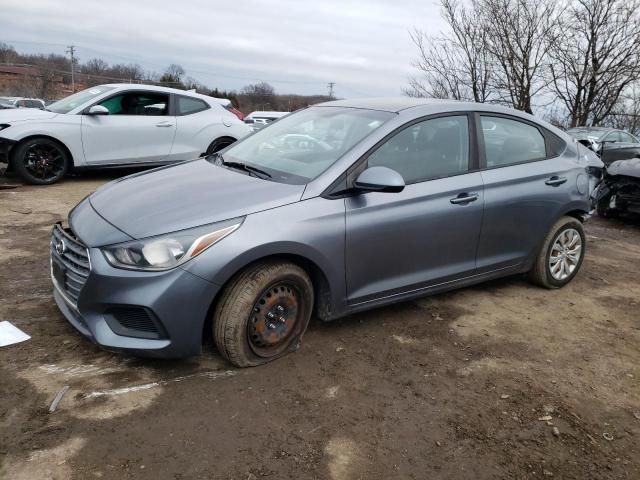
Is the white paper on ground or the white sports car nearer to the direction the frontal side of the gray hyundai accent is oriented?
the white paper on ground

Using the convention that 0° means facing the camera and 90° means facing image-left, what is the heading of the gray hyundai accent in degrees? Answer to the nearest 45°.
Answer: approximately 45°

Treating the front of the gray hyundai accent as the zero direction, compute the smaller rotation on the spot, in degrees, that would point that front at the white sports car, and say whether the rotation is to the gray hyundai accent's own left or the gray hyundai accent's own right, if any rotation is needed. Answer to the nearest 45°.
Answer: approximately 90° to the gray hyundai accent's own right
